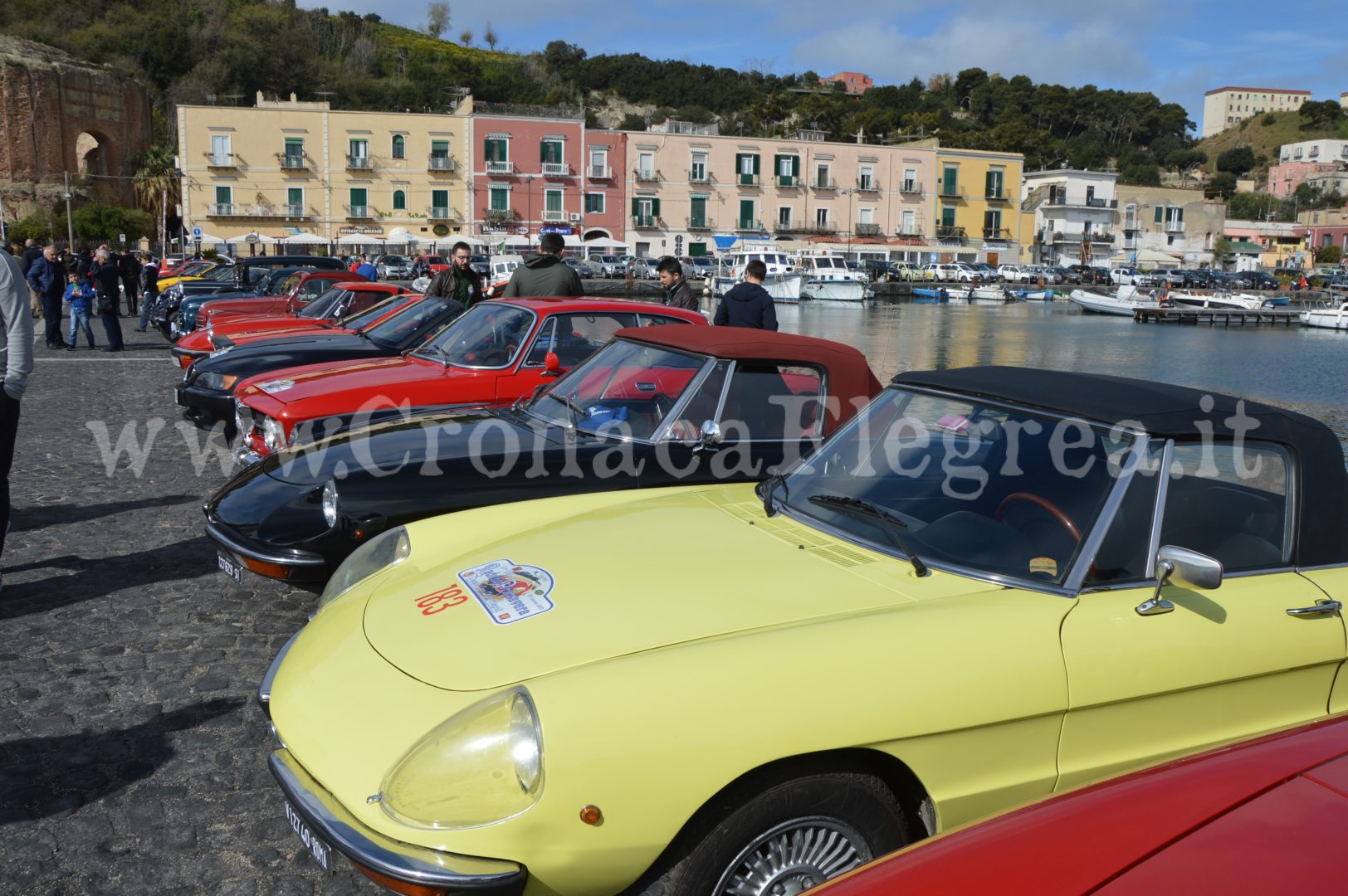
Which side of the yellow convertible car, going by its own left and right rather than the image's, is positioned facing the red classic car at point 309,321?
right

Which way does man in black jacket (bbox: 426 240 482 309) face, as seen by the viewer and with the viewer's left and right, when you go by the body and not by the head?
facing the viewer and to the right of the viewer

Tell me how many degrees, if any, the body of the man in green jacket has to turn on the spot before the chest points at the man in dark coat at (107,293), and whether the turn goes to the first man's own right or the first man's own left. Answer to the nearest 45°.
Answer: approximately 45° to the first man's own left

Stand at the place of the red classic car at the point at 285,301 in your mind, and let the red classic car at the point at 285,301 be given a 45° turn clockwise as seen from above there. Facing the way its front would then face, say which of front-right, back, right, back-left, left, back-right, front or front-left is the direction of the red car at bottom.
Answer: back-left

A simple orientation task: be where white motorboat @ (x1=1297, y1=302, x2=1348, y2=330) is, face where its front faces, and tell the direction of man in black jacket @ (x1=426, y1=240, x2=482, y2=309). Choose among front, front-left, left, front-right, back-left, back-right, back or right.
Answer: left

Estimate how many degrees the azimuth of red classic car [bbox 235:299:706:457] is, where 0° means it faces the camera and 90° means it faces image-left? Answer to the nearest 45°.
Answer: approximately 45°

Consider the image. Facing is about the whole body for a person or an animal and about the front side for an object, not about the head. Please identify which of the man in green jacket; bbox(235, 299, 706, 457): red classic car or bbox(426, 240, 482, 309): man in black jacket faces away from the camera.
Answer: the man in green jacket

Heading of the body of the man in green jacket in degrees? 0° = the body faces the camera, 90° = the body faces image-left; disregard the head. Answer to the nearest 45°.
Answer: approximately 180°

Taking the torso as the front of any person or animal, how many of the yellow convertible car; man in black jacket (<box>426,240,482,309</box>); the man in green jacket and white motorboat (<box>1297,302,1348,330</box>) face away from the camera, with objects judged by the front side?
1

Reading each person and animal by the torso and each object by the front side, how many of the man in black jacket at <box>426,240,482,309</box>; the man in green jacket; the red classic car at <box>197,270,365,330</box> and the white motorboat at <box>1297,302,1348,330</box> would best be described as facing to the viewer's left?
2

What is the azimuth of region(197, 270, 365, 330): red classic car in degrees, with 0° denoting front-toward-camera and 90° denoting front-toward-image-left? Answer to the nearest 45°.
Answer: approximately 90°

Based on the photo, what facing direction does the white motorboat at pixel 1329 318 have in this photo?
to the viewer's left

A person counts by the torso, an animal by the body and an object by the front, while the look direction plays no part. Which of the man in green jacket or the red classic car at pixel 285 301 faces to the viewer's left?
the red classic car

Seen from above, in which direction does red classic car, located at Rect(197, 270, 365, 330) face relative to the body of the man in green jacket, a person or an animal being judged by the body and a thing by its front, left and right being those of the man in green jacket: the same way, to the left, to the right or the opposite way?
to the left

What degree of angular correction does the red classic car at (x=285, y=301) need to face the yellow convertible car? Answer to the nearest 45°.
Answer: approximately 90° to its left
